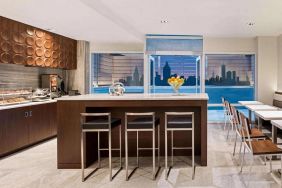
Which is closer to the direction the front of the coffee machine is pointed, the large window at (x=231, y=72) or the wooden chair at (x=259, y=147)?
the wooden chair

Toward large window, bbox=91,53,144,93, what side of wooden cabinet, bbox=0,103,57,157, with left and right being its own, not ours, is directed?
left

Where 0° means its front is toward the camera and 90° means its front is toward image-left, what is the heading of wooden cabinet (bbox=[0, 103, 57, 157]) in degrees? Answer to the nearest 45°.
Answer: approximately 315°

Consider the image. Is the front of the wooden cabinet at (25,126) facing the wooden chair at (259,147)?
yes

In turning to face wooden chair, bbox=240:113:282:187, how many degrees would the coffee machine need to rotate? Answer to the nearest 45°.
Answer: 0° — it already faces it

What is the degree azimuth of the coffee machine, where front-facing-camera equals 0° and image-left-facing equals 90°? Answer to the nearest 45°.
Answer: approximately 315°

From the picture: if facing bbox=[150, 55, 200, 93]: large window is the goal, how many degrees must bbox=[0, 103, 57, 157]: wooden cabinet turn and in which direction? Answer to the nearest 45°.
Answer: approximately 90° to its left

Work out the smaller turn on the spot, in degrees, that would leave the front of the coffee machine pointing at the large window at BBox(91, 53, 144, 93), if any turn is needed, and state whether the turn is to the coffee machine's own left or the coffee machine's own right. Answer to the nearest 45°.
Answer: approximately 90° to the coffee machine's own left

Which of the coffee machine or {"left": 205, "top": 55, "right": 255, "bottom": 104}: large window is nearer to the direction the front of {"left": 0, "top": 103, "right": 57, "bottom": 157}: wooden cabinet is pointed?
the large window

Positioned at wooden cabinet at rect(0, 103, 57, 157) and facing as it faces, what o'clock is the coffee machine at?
The coffee machine is roughly at 8 o'clock from the wooden cabinet.
